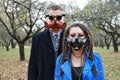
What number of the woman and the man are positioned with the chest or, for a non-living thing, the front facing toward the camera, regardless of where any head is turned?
2

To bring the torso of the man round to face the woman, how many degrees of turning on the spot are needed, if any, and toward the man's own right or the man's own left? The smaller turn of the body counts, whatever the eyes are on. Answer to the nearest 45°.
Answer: approximately 45° to the man's own left

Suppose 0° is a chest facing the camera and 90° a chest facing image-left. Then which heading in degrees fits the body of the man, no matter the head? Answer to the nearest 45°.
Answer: approximately 0°

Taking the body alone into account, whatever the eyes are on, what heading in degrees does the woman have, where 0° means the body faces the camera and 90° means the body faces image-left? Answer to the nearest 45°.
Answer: approximately 0°

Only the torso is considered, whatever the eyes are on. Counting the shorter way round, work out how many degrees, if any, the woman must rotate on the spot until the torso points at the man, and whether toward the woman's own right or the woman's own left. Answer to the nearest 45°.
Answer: approximately 135° to the woman's own right
